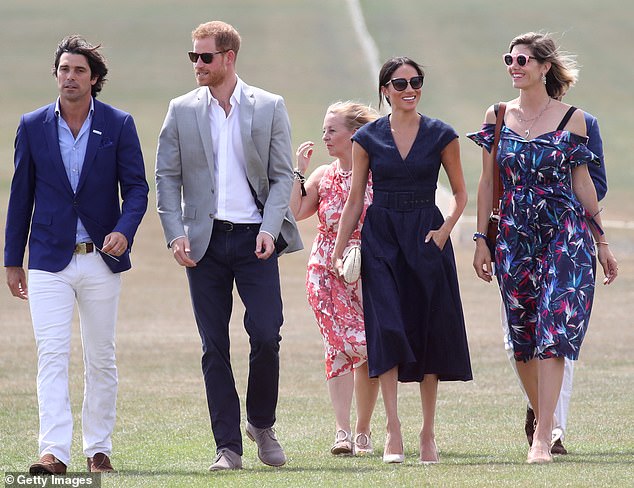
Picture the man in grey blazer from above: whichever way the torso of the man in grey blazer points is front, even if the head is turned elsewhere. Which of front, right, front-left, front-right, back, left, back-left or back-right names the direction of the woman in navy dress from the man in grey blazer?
left

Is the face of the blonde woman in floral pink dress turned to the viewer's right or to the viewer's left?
to the viewer's left

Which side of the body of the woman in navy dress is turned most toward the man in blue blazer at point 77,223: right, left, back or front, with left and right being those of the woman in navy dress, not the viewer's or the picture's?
right

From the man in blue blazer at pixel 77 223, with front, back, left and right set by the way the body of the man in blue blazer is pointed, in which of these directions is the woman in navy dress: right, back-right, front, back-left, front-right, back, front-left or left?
left

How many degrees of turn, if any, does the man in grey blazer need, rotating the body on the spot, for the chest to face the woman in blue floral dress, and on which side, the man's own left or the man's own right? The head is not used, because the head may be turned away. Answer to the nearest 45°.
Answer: approximately 90° to the man's own left

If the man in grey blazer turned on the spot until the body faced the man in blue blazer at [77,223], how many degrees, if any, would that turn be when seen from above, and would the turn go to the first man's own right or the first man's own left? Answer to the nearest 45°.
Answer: approximately 90° to the first man's own right

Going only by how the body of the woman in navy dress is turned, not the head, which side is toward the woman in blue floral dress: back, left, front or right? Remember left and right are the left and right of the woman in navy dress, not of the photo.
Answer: left

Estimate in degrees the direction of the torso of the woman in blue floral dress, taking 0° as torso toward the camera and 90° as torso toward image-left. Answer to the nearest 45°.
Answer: approximately 0°
